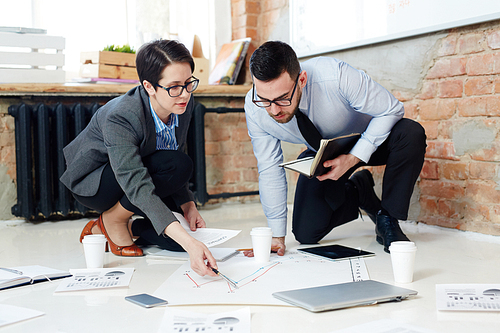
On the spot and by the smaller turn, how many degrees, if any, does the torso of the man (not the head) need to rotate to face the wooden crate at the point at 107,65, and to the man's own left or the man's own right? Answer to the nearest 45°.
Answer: approximately 90° to the man's own right

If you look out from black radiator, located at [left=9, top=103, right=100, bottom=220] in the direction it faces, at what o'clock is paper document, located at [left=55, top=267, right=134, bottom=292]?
The paper document is roughly at 12 o'clock from the black radiator.

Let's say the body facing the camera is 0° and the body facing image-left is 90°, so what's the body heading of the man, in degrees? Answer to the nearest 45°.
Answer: approximately 45°

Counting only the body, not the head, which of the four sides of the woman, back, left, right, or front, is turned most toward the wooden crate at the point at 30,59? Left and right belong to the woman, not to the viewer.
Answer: back

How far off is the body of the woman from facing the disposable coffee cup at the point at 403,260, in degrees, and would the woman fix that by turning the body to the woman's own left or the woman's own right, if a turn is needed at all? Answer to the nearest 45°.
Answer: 0° — they already face it

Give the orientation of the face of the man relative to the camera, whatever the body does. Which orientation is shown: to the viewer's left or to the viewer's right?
to the viewer's left

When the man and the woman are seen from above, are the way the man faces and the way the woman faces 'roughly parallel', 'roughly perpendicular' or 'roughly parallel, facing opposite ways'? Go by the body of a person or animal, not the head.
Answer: roughly perpendicular

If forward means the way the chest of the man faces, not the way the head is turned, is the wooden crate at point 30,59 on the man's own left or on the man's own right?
on the man's own right

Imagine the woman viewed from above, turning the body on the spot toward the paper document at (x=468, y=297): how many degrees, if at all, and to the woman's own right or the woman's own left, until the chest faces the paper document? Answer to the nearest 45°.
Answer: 0° — they already face it

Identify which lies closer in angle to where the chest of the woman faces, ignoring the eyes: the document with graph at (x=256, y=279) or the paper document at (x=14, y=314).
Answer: the document with graph

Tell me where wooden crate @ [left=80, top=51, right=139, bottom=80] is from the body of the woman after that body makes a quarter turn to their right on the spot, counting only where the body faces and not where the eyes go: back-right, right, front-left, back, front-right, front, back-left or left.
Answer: back-right
